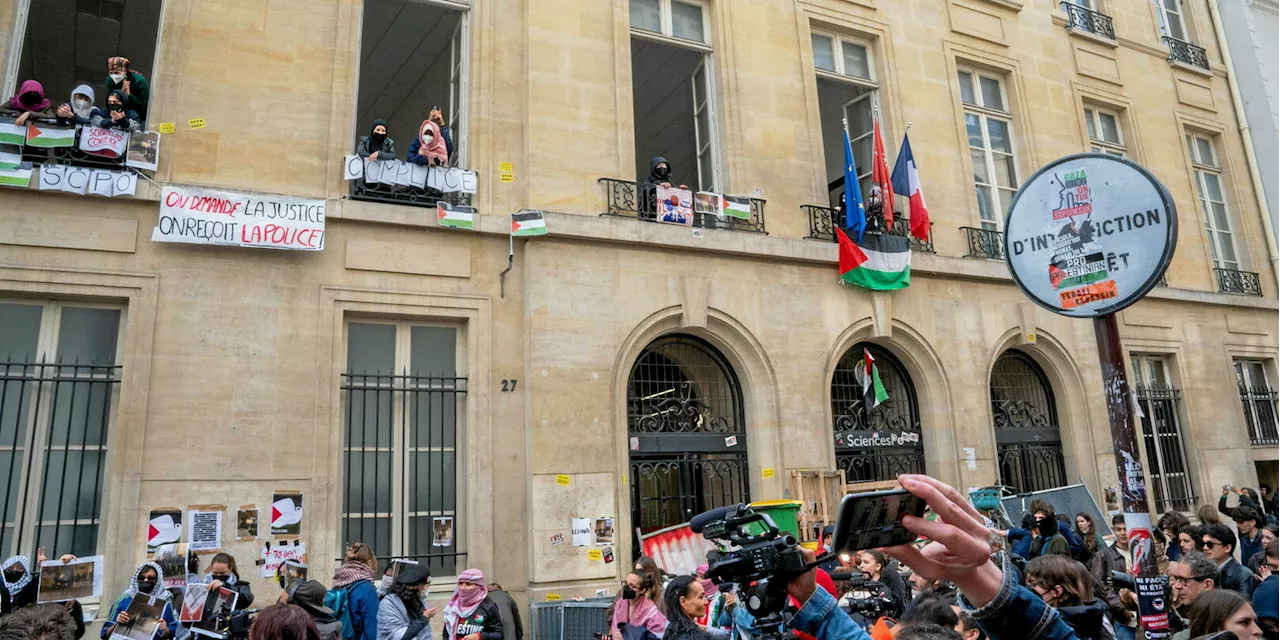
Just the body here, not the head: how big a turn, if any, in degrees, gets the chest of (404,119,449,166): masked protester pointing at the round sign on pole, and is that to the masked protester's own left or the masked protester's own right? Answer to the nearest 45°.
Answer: approximately 45° to the masked protester's own left

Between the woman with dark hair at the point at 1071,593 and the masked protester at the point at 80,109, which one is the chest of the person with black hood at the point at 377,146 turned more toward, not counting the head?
the woman with dark hair

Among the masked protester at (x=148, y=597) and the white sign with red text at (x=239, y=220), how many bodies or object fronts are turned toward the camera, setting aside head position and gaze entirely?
2

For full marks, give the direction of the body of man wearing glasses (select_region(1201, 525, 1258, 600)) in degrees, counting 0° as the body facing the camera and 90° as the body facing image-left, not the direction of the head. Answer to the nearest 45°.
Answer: approximately 45°

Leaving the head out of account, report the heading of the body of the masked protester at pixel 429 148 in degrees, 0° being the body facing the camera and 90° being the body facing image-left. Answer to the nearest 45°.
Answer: approximately 0°

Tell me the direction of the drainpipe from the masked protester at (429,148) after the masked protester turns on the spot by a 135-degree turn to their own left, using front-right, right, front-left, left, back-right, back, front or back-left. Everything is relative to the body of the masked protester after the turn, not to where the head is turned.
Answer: front-right

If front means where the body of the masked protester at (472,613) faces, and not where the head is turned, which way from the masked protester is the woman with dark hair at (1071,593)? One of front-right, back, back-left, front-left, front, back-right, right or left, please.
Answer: left

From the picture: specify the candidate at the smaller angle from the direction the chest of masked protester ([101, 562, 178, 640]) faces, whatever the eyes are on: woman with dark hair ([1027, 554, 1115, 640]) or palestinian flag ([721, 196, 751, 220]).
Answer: the woman with dark hair

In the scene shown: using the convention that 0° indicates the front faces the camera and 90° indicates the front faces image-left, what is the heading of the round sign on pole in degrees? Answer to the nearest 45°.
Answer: approximately 0°

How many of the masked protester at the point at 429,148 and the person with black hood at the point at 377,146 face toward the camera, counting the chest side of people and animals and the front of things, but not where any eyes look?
2
